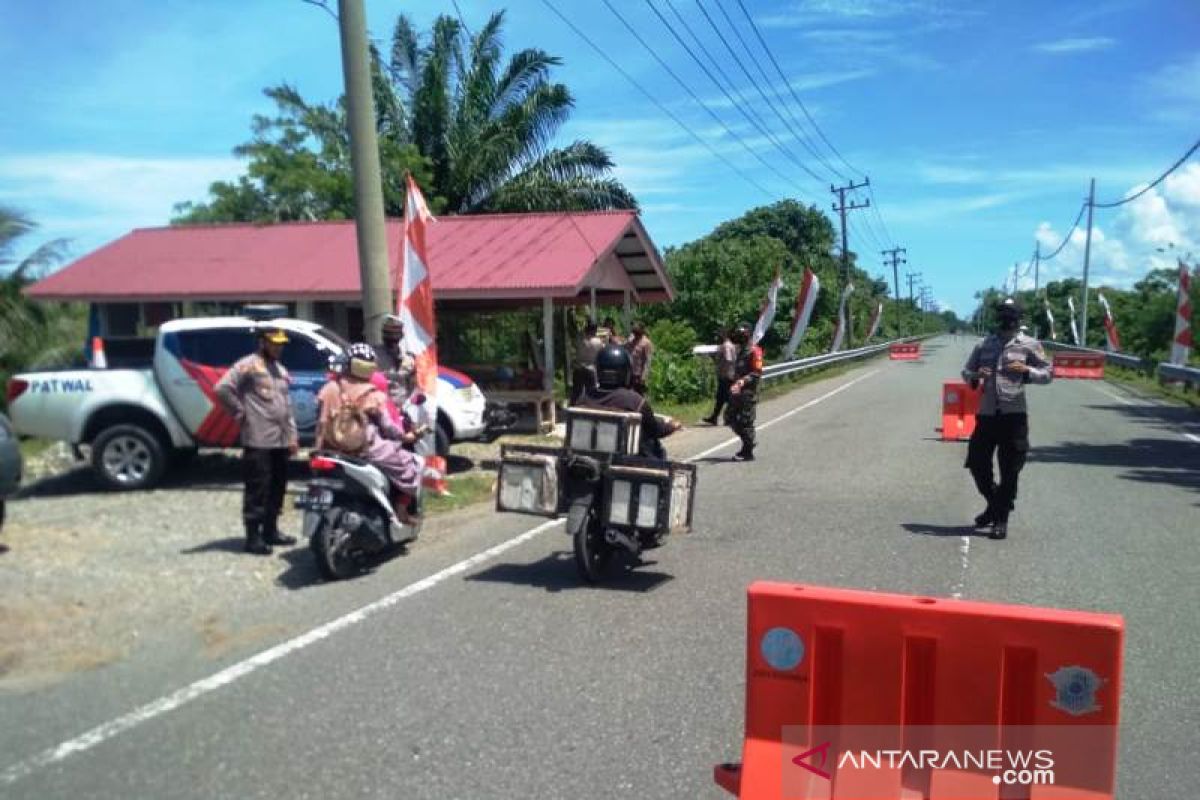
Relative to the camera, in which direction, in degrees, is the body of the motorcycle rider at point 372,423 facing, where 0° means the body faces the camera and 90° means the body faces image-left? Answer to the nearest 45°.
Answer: approximately 225°

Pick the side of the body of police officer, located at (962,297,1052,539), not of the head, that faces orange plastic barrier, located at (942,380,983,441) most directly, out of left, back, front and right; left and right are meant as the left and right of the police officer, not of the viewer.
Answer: back

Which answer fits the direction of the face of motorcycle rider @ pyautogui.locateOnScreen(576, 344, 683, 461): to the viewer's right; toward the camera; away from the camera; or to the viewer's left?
away from the camera

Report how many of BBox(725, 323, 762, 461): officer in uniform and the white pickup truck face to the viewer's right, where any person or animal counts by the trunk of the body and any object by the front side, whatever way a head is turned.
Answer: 1

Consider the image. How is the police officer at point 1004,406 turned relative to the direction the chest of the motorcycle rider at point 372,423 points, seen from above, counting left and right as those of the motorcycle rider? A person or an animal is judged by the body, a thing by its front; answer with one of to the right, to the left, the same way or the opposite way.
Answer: the opposite way

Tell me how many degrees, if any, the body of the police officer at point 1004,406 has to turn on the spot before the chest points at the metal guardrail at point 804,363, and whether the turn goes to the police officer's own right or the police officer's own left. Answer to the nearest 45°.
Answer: approximately 180°

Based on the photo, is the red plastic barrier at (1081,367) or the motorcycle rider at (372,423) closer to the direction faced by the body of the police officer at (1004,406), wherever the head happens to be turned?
the motorcycle rider

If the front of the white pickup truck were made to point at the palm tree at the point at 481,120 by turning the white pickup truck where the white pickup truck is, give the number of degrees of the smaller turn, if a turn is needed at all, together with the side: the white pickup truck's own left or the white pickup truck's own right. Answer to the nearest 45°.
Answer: approximately 45° to the white pickup truck's own left
